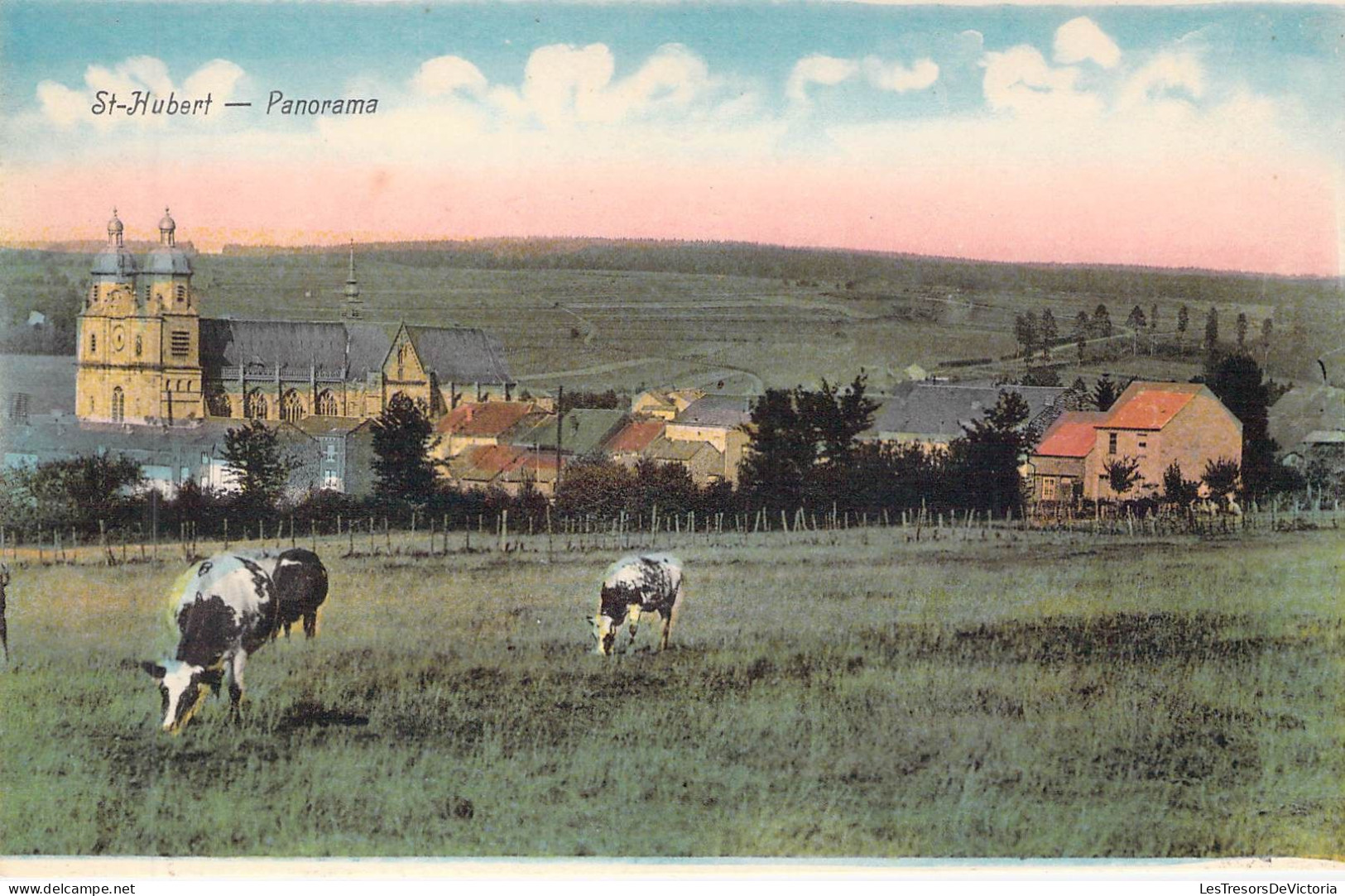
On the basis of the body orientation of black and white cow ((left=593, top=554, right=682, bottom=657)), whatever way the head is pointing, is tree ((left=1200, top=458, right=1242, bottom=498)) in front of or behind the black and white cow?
behind

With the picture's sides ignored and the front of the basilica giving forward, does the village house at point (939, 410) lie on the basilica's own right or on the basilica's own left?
on the basilica's own left

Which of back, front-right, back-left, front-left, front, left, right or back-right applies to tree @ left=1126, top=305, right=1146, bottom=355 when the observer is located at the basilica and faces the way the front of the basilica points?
back-left

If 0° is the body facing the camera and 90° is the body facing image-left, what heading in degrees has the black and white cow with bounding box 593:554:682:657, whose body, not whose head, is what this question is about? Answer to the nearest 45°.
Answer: approximately 45°

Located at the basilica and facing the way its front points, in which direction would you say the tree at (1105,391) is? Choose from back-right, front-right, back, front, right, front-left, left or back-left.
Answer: back-left

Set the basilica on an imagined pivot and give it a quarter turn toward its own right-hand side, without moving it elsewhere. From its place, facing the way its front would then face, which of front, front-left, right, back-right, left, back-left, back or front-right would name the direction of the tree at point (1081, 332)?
back-right

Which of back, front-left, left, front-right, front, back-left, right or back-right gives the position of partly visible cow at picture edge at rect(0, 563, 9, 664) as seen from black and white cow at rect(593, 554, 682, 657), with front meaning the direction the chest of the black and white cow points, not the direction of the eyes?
front-right

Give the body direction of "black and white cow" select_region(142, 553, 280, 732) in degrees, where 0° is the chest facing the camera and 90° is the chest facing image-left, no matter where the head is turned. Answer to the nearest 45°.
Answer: approximately 45°

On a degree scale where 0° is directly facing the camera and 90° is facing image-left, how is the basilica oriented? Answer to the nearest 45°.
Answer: approximately 45°

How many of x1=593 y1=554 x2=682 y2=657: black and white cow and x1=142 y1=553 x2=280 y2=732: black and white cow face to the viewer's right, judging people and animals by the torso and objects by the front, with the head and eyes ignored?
0

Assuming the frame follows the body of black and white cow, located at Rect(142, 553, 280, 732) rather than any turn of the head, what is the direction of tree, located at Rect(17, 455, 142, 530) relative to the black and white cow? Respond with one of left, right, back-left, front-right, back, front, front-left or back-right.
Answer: right
